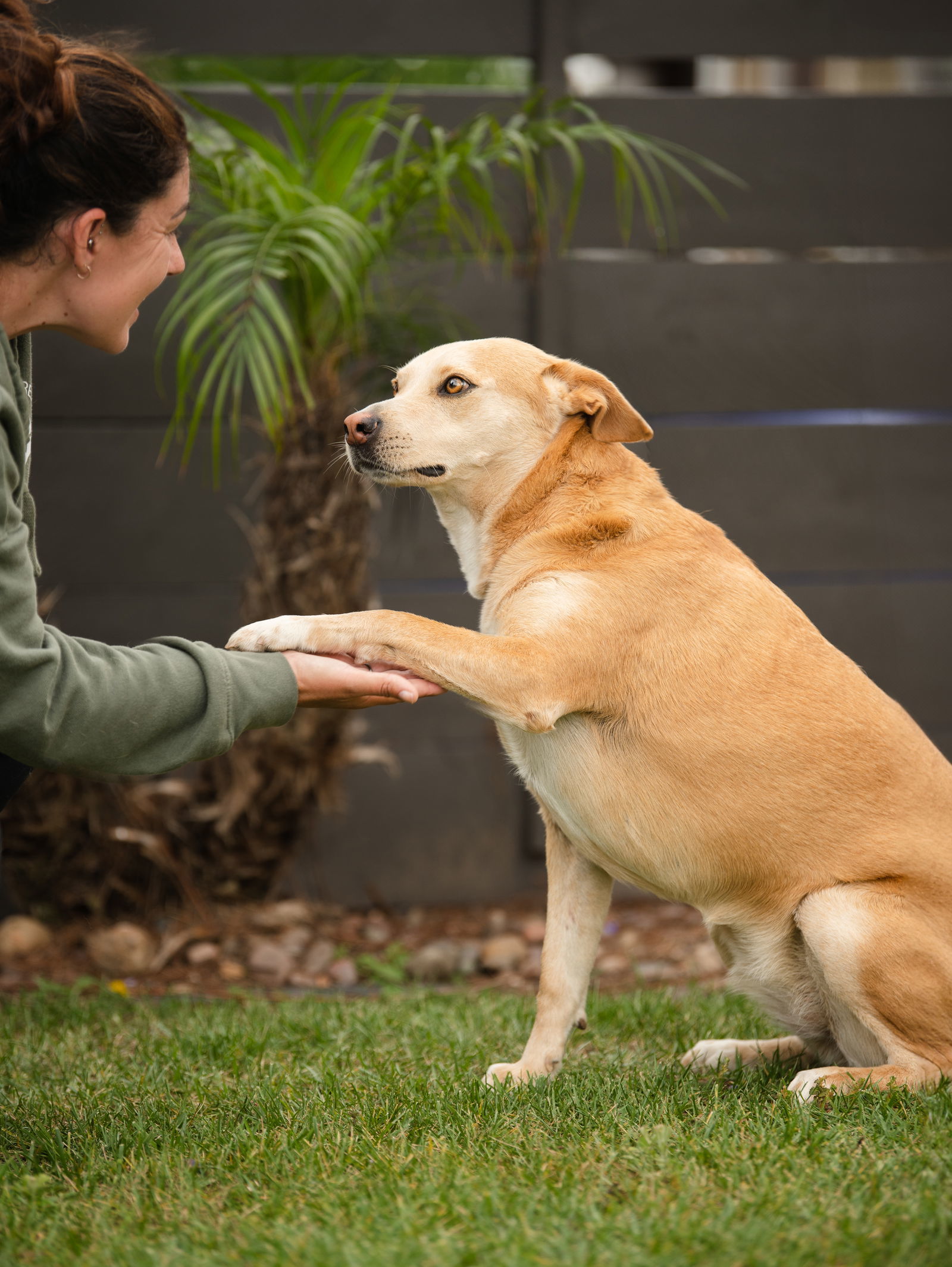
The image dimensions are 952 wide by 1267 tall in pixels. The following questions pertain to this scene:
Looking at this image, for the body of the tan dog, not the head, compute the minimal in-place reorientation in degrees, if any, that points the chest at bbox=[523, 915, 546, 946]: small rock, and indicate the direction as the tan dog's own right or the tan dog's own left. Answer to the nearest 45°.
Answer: approximately 90° to the tan dog's own right

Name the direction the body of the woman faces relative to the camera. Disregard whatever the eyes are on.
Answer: to the viewer's right

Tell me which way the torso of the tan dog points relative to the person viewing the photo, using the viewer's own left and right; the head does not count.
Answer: facing to the left of the viewer

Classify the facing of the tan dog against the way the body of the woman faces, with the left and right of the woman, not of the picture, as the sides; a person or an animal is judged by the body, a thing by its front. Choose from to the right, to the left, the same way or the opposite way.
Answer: the opposite way

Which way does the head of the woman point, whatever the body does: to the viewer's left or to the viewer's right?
to the viewer's right

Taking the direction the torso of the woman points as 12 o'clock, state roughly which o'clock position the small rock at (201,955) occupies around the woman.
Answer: The small rock is roughly at 9 o'clock from the woman.

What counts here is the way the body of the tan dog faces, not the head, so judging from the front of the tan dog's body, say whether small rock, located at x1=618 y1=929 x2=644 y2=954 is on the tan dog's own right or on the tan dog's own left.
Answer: on the tan dog's own right

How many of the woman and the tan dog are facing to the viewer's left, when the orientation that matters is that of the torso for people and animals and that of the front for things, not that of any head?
1
